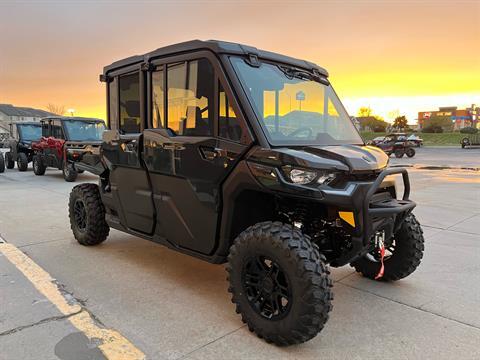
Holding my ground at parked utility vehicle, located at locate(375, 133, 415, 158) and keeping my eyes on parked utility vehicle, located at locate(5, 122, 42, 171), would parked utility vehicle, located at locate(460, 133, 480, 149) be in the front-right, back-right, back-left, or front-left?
back-right

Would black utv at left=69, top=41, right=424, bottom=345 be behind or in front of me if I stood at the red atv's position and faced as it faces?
in front

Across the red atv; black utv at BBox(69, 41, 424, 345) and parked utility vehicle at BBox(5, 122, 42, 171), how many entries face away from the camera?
0

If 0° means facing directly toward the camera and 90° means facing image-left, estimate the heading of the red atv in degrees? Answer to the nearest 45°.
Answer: approximately 315°

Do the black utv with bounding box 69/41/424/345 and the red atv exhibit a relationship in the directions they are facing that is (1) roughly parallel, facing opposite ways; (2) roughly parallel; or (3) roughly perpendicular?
roughly parallel

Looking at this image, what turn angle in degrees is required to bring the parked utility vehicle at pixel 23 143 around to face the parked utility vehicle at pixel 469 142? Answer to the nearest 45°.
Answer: approximately 45° to its left

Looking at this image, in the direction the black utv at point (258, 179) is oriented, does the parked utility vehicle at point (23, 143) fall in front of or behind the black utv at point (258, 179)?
behind

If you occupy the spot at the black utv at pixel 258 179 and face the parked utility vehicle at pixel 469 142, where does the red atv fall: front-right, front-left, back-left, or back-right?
front-left

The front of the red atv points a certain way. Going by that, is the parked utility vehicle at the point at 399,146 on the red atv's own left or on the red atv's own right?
on the red atv's own left

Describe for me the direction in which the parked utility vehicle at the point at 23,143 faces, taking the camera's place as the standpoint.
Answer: facing the viewer and to the right of the viewer

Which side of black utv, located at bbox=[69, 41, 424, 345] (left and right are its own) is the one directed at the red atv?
back

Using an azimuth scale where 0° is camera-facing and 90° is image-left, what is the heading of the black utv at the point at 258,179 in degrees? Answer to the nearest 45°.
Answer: approximately 315°
